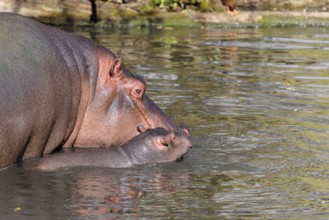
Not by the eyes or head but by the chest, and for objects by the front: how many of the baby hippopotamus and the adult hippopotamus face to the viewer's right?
2

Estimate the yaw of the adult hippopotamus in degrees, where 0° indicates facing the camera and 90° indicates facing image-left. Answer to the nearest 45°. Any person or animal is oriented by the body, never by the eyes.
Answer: approximately 270°

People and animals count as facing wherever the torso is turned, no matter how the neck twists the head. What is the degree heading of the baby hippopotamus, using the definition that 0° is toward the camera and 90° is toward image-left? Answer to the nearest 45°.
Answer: approximately 270°
